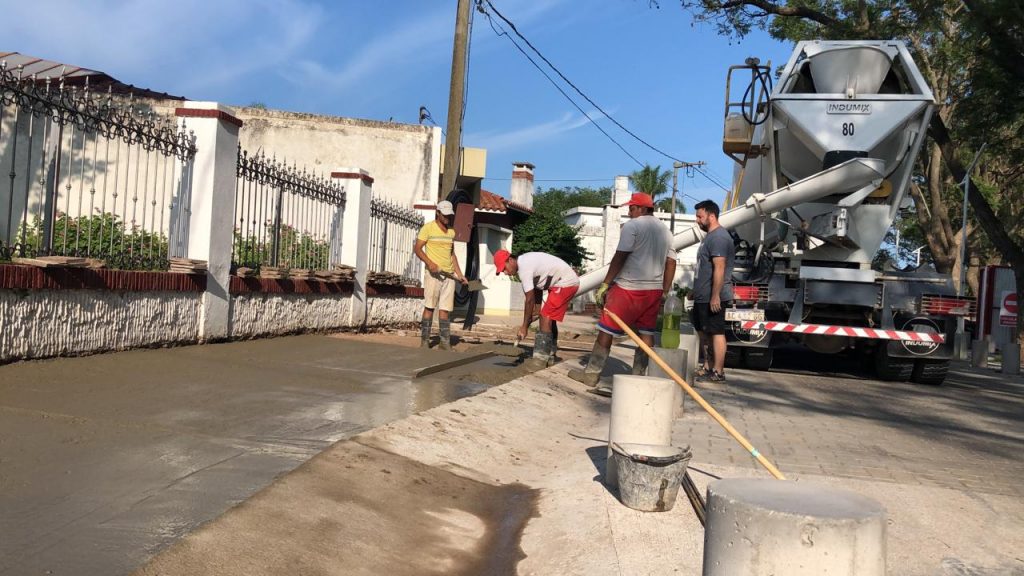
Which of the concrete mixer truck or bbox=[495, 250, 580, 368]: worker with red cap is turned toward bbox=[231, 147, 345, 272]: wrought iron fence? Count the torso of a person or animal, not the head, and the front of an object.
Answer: the worker with red cap

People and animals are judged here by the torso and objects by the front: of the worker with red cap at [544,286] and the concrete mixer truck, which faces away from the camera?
the concrete mixer truck

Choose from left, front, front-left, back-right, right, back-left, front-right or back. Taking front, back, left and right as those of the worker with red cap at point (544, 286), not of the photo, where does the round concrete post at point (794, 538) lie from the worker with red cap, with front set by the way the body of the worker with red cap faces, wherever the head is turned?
left

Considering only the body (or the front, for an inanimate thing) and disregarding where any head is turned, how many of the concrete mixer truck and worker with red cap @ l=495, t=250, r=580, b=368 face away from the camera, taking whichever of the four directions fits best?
1

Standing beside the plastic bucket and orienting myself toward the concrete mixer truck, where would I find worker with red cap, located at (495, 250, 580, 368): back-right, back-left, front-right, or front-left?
front-left

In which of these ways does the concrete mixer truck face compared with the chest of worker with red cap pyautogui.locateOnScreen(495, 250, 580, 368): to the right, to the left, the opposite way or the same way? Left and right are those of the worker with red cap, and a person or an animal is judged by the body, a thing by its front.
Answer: to the right

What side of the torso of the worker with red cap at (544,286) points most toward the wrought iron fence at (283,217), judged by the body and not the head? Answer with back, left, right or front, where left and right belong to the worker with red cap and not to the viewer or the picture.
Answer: front

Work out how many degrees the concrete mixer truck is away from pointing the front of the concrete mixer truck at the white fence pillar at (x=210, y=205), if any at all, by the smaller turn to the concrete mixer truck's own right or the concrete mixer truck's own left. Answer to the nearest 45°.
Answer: approximately 135° to the concrete mixer truck's own left

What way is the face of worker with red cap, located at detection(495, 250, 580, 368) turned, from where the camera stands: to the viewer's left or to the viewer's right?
to the viewer's left

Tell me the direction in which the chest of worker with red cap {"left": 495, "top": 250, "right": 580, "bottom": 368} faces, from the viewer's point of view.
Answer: to the viewer's left

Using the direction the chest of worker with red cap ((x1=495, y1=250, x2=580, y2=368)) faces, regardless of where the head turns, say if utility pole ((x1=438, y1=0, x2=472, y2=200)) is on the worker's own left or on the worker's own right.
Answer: on the worker's own right

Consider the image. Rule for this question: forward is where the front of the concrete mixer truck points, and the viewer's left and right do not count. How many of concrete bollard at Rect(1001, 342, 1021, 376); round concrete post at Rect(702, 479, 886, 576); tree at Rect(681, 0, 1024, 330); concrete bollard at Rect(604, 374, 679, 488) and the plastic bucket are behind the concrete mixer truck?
3

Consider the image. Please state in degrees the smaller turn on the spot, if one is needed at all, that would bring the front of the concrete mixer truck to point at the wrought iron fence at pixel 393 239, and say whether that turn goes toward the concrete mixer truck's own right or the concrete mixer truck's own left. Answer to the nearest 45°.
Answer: approximately 90° to the concrete mixer truck's own left

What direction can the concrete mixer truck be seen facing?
away from the camera
